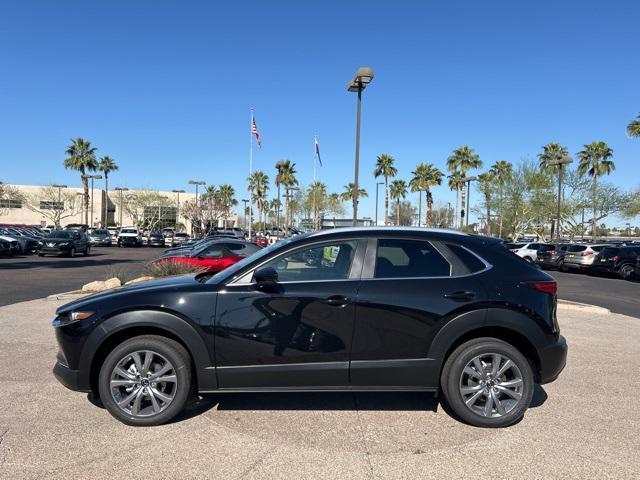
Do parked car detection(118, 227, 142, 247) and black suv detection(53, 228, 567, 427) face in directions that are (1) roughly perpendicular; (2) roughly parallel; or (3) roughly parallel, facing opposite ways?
roughly perpendicular

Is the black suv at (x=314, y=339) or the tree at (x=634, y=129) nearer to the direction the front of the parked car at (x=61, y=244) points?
the black suv

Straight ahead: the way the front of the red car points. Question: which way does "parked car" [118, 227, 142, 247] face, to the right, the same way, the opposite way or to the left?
to the left

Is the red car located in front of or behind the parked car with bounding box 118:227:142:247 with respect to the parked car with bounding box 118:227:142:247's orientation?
in front

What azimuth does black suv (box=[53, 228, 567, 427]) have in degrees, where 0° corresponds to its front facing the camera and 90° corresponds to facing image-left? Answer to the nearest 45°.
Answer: approximately 90°

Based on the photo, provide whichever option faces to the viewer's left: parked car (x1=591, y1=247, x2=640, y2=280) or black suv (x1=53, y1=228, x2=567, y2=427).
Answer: the black suv

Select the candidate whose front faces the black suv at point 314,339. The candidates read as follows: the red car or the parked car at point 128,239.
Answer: the parked car

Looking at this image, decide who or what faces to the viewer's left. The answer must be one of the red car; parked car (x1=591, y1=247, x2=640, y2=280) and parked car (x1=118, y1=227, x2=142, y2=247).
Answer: the red car

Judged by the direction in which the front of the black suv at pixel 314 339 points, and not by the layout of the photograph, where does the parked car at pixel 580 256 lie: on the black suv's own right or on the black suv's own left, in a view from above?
on the black suv's own right

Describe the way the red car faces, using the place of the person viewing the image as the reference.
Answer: facing to the left of the viewer

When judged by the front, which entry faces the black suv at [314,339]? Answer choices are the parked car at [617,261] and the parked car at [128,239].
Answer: the parked car at [128,239]
